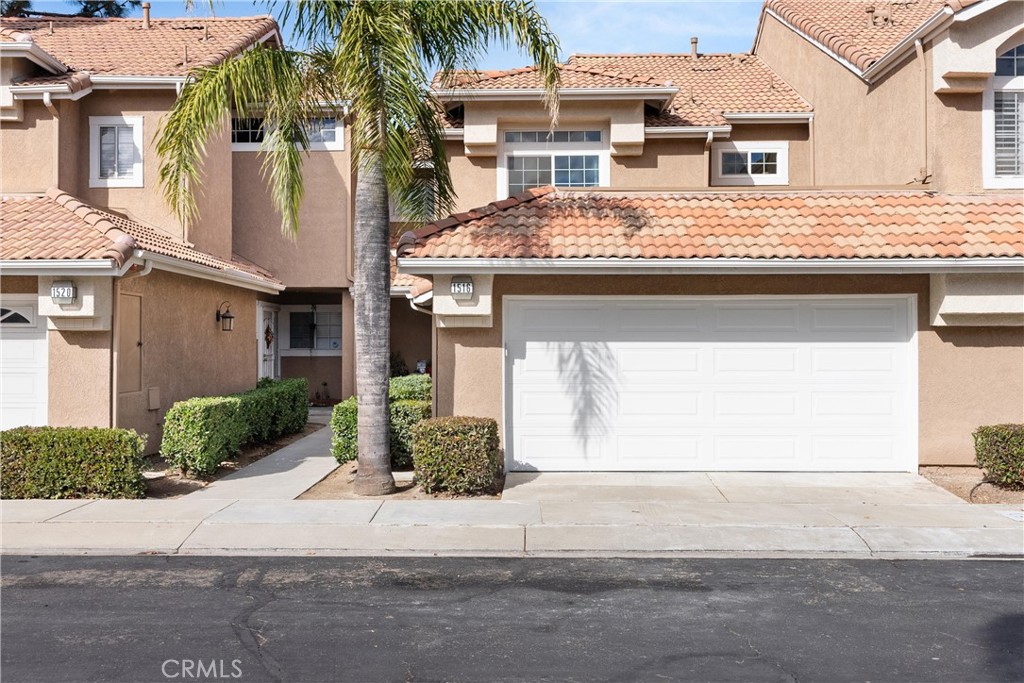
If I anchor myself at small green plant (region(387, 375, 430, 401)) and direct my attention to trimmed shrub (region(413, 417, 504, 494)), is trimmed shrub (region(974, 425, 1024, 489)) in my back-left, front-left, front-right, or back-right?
front-left

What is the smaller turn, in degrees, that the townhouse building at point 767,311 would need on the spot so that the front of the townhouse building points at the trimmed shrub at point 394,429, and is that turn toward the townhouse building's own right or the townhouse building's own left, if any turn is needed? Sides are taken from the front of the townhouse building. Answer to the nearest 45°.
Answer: approximately 90° to the townhouse building's own right

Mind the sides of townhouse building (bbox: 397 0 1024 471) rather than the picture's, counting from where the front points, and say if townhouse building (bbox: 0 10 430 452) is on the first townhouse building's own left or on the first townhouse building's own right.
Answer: on the first townhouse building's own right

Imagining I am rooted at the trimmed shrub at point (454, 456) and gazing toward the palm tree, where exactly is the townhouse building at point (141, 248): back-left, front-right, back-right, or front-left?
front-right

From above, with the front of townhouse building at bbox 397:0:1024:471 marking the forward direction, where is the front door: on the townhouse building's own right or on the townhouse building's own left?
on the townhouse building's own right

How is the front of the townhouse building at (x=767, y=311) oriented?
toward the camera

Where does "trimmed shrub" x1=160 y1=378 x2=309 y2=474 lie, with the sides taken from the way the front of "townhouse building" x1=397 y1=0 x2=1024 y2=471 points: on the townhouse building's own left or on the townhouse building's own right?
on the townhouse building's own right

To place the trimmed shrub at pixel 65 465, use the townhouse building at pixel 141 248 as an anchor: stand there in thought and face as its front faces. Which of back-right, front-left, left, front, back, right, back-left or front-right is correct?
front

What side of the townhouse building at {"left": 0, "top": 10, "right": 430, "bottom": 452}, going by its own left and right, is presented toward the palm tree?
front

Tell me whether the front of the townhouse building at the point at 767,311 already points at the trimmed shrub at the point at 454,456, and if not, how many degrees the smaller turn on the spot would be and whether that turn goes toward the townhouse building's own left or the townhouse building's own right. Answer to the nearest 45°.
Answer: approximately 45° to the townhouse building's own right

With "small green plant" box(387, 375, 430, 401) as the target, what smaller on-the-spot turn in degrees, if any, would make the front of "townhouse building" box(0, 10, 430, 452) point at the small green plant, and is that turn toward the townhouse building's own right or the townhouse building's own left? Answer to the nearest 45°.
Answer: approximately 45° to the townhouse building's own left

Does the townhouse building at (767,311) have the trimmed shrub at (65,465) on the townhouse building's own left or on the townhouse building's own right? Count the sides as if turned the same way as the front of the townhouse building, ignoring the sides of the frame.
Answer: on the townhouse building's own right

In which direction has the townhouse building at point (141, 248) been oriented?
toward the camera

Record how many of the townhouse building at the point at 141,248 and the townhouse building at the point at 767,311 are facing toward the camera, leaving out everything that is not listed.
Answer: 2

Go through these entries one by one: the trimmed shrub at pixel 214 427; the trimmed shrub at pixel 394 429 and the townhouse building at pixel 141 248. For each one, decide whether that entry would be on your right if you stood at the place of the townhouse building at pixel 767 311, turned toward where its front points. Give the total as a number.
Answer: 3

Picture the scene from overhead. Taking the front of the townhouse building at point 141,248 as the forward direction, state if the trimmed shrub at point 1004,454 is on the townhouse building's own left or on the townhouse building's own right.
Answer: on the townhouse building's own left

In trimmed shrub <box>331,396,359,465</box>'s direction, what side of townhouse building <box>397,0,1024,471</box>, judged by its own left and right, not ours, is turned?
right
